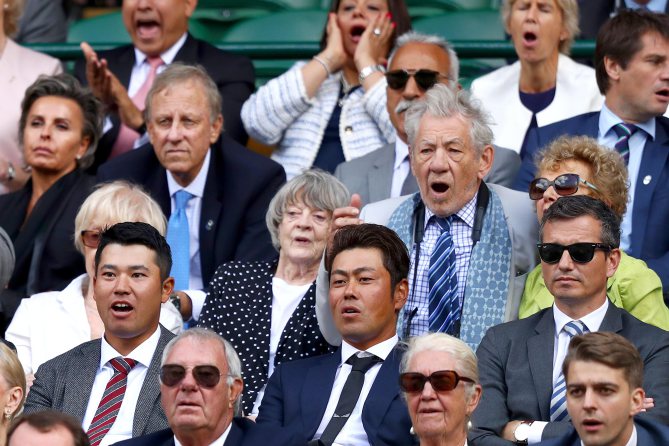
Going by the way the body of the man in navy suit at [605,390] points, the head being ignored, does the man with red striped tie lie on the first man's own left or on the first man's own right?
on the first man's own right

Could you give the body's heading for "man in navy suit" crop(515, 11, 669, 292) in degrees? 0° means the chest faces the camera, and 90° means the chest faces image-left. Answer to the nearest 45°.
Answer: approximately 315°

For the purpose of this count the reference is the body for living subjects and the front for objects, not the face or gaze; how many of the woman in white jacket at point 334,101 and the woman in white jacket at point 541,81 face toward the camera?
2

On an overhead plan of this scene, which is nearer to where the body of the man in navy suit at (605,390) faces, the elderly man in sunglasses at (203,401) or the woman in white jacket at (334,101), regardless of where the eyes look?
the elderly man in sunglasses

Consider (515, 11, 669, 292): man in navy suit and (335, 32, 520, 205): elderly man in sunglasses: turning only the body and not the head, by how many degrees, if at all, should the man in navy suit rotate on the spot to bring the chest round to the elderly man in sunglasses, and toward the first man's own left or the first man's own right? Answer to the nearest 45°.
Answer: approximately 135° to the first man's own right

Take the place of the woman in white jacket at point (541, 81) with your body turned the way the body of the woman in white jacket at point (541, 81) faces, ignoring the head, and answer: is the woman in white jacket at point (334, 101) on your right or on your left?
on your right

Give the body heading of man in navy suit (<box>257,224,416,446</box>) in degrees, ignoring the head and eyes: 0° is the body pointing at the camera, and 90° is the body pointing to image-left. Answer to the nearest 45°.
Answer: approximately 45°

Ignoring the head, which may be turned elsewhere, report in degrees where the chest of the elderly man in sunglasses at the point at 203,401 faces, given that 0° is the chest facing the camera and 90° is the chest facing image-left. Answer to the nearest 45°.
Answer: approximately 45°
